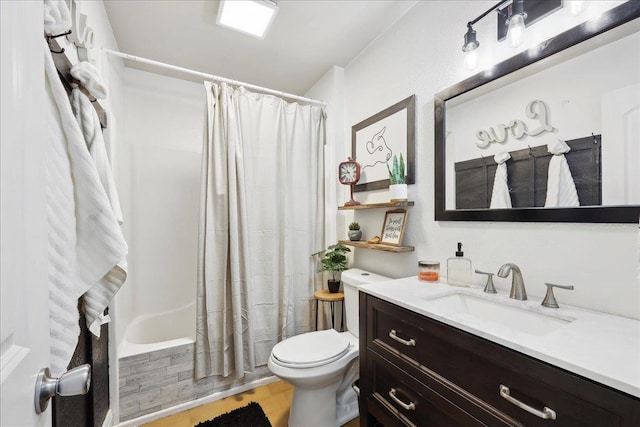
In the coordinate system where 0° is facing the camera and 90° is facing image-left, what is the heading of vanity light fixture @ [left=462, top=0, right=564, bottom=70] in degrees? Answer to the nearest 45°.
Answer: approximately 45°

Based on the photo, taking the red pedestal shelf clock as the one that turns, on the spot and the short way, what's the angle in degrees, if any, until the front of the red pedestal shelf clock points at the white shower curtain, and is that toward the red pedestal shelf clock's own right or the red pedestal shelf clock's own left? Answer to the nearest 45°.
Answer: approximately 45° to the red pedestal shelf clock's own right

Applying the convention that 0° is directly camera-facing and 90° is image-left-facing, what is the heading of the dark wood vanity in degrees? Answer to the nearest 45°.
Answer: approximately 45°

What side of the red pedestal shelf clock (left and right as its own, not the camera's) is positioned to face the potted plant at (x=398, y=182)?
left

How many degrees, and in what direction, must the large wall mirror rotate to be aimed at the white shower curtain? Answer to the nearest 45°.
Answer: approximately 45° to its right

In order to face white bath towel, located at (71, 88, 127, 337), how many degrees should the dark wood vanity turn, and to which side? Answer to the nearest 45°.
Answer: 0° — it already faces it

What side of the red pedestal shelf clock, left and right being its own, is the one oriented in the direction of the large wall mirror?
left

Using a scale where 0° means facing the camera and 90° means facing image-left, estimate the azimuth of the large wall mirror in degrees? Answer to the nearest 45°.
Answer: approximately 45°
